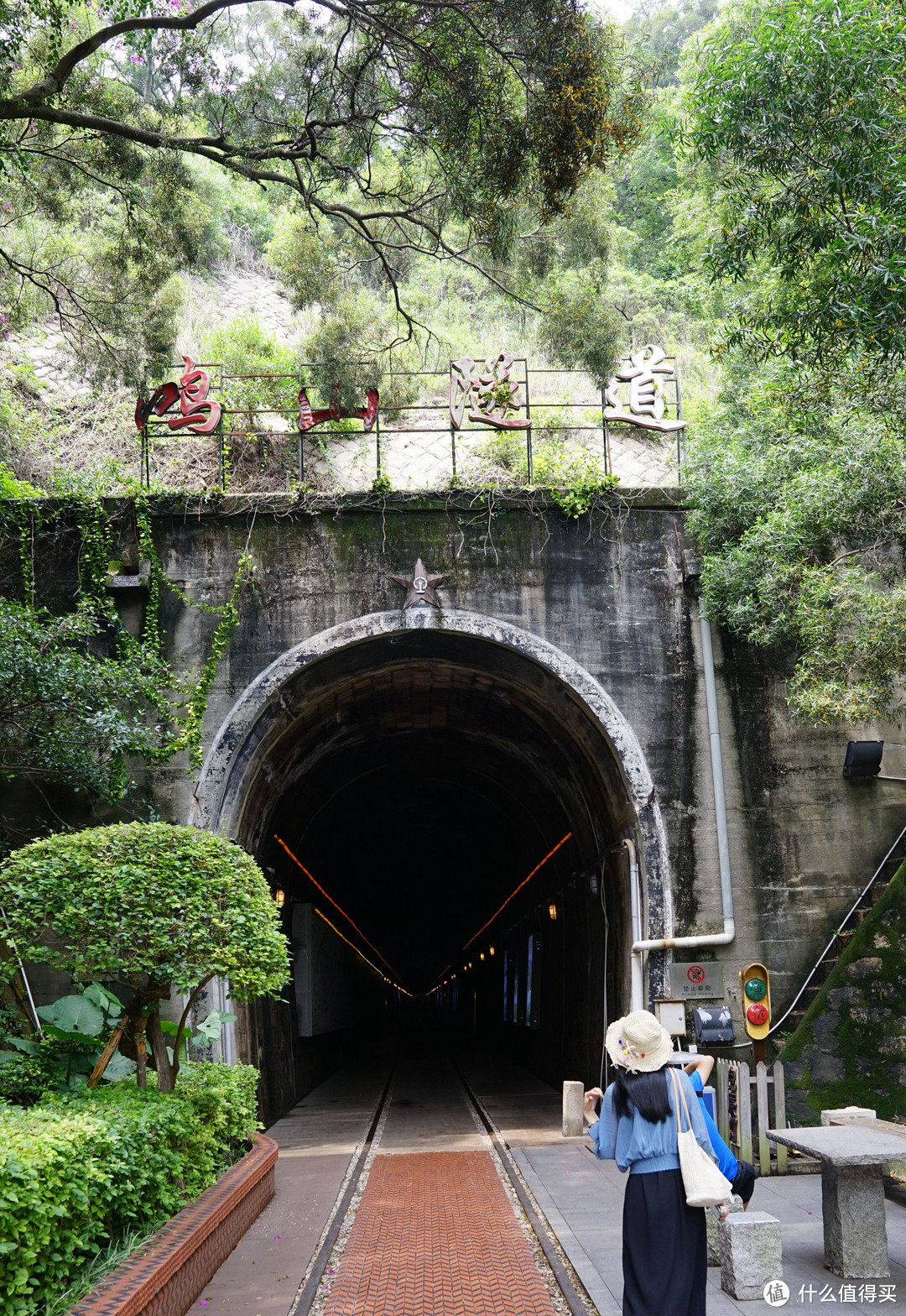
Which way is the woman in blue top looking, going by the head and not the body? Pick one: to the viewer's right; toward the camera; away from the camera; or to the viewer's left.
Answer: away from the camera

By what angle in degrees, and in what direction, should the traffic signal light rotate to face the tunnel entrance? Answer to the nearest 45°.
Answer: approximately 135° to its right

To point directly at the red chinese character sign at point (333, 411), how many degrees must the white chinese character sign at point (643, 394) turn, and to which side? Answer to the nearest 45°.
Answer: approximately 90° to its right
